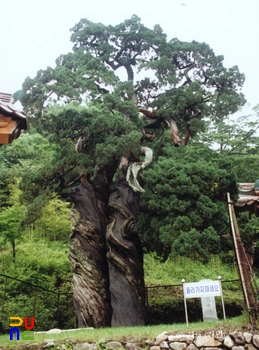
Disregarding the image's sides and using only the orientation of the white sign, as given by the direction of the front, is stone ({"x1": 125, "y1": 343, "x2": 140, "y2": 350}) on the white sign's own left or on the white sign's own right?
on the white sign's own right

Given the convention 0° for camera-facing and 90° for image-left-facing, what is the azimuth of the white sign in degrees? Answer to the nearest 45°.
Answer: approximately 0°

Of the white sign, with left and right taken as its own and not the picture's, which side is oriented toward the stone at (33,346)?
right

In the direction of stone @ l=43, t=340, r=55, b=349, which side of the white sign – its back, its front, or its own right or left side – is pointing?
right

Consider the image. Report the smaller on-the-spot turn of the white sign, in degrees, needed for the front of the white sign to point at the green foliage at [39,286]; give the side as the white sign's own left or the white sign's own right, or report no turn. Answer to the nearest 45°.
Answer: approximately 135° to the white sign's own right
